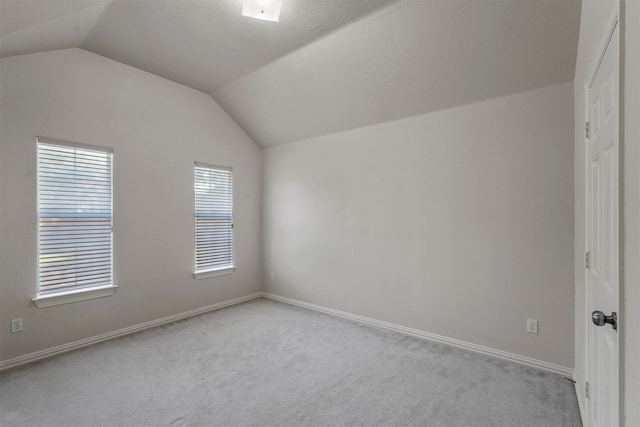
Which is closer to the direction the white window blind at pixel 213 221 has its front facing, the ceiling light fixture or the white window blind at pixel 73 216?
the ceiling light fixture

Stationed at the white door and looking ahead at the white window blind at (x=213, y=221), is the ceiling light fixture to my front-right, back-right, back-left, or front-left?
front-left

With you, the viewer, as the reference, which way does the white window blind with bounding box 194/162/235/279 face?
facing the viewer and to the right of the viewer

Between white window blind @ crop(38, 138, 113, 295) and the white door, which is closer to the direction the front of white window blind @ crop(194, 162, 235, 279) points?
the white door

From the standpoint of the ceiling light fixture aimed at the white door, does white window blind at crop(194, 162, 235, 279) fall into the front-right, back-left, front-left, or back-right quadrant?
back-left

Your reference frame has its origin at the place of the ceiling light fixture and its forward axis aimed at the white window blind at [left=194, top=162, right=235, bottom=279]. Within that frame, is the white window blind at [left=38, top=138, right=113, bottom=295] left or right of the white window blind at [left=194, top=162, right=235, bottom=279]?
left

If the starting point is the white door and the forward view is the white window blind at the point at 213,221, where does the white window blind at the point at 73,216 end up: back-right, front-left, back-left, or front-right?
front-left

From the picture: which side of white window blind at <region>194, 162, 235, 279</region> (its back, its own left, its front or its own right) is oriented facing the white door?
front

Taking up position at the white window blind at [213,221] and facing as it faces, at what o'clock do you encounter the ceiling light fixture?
The ceiling light fixture is roughly at 1 o'clock from the white window blind.

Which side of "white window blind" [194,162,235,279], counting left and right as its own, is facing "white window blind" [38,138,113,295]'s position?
right
